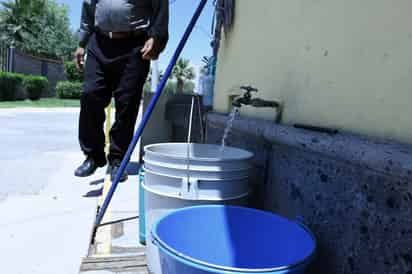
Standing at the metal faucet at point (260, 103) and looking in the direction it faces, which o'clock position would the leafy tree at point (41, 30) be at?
The leafy tree is roughly at 2 o'clock from the metal faucet.

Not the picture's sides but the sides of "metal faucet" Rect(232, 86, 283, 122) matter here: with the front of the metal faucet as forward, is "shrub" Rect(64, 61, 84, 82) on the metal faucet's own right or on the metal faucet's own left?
on the metal faucet's own right

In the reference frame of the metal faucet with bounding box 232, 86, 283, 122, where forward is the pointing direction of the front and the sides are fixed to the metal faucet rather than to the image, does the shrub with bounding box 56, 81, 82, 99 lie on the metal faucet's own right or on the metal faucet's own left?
on the metal faucet's own right

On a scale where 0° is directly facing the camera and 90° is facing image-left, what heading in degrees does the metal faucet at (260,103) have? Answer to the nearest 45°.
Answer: approximately 90°
